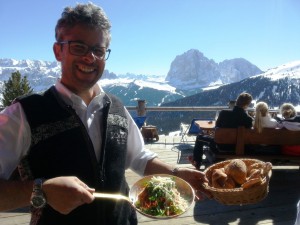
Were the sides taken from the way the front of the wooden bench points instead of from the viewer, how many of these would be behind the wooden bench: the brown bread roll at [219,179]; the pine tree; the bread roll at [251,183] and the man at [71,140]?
3

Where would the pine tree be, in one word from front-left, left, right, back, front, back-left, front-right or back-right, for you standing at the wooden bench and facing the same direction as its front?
front-left

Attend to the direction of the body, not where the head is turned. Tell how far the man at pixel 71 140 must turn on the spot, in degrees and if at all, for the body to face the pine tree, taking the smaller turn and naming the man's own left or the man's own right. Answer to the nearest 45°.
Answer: approximately 135° to the man's own left

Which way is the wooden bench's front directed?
away from the camera

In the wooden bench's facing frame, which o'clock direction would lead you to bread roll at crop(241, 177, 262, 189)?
The bread roll is roughly at 6 o'clock from the wooden bench.

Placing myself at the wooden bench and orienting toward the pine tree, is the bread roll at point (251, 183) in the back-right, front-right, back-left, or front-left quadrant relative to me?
back-left

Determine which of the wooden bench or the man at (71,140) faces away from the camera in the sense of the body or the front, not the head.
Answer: the wooden bench

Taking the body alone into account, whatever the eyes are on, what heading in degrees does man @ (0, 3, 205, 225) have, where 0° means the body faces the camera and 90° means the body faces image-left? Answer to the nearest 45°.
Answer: approximately 315°

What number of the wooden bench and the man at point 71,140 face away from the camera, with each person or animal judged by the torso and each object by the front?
1

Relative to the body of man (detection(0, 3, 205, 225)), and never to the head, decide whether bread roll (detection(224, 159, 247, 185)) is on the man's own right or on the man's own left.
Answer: on the man's own left

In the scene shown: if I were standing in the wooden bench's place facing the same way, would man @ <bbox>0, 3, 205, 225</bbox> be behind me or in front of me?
behind

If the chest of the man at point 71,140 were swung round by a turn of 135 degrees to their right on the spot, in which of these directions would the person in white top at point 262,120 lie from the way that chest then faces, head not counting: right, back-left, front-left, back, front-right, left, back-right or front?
back-right

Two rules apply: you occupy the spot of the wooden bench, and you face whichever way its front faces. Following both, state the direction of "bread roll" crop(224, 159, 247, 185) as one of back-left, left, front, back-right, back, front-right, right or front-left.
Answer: back
